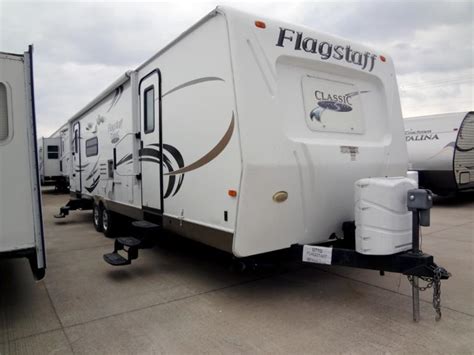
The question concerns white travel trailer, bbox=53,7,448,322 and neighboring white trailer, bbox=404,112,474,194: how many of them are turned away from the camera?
0

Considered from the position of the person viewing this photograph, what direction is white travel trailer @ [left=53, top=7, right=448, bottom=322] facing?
facing the viewer and to the right of the viewer

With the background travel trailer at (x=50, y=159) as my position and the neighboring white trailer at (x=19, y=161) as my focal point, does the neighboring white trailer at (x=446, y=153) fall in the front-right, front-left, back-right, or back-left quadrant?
front-left

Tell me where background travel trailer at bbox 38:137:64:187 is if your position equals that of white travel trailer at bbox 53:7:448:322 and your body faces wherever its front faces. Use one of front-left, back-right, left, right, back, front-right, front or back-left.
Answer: back

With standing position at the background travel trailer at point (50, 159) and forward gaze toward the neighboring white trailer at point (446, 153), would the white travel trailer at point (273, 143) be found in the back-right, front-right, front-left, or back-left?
front-right

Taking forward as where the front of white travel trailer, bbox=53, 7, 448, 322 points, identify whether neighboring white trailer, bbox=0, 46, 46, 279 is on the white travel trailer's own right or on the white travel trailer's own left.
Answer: on the white travel trailer's own right

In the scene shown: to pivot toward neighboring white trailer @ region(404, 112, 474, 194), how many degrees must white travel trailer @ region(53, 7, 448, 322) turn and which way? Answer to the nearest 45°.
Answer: approximately 90° to its left
